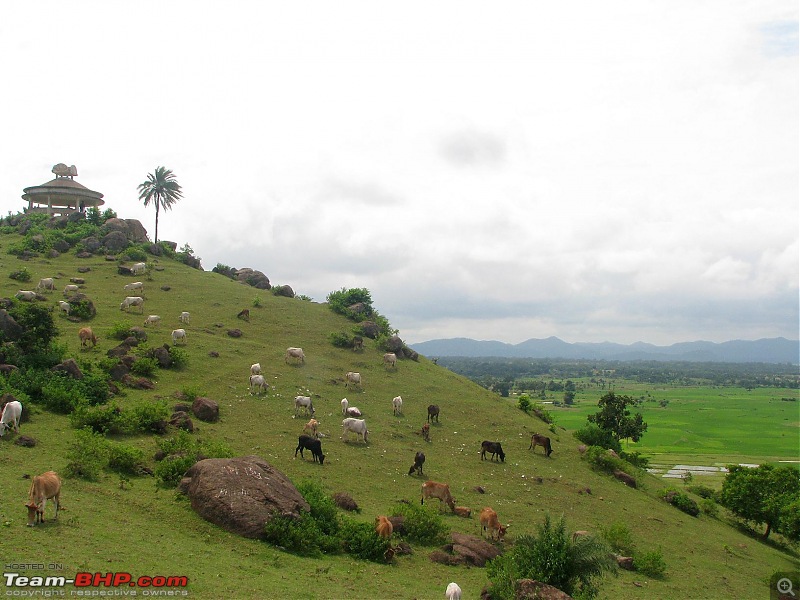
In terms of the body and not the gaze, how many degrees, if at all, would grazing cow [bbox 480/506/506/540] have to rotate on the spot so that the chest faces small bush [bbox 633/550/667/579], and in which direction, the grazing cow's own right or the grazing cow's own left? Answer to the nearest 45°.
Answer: approximately 45° to the grazing cow's own left

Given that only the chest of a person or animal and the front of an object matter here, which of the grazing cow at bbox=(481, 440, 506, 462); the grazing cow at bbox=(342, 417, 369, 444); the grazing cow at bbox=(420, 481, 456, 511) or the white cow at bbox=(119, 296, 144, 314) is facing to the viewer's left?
the white cow

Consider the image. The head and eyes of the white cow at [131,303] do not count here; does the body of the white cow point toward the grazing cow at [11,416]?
no

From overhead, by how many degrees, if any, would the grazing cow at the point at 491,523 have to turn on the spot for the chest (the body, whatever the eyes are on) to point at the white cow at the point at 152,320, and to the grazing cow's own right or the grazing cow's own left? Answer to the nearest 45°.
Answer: approximately 180°

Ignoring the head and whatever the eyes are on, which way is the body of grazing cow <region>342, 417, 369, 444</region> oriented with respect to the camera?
to the viewer's right

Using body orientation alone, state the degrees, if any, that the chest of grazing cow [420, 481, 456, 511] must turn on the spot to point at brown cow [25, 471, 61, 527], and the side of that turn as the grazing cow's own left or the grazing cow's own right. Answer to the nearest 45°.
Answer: approximately 135° to the grazing cow's own right

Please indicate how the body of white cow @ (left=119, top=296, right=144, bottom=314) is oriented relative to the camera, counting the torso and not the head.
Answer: to the viewer's left

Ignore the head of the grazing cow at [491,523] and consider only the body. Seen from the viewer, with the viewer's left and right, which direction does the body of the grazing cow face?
facing the viewer and to the right of the viewer

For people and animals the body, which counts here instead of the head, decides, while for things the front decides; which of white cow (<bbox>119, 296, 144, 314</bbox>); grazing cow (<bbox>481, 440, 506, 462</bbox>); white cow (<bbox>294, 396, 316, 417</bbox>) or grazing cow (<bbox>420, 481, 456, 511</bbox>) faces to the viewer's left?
white cow (<bbox>119, 296, 144, 314</bbox>)
